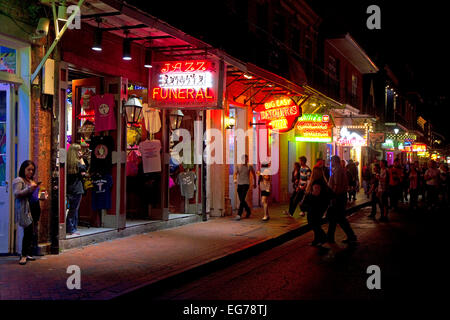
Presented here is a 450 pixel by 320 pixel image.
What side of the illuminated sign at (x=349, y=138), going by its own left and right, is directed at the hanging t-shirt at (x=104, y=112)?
front

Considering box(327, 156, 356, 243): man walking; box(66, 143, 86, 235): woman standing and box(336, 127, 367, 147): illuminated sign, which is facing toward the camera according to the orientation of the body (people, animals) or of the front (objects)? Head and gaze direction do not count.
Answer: the illuminated sign

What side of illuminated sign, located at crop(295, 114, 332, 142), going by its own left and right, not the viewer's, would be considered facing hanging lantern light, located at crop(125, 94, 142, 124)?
front

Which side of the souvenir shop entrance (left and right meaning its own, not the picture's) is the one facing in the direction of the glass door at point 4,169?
right

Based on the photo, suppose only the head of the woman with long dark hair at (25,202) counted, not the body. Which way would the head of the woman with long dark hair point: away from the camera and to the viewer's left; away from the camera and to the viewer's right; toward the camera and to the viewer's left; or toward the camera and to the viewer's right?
toward the camera and to the viewer's right

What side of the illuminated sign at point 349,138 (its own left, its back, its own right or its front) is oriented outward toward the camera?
front

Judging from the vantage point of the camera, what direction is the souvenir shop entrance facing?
facing the viewer and to the right of the viewer
